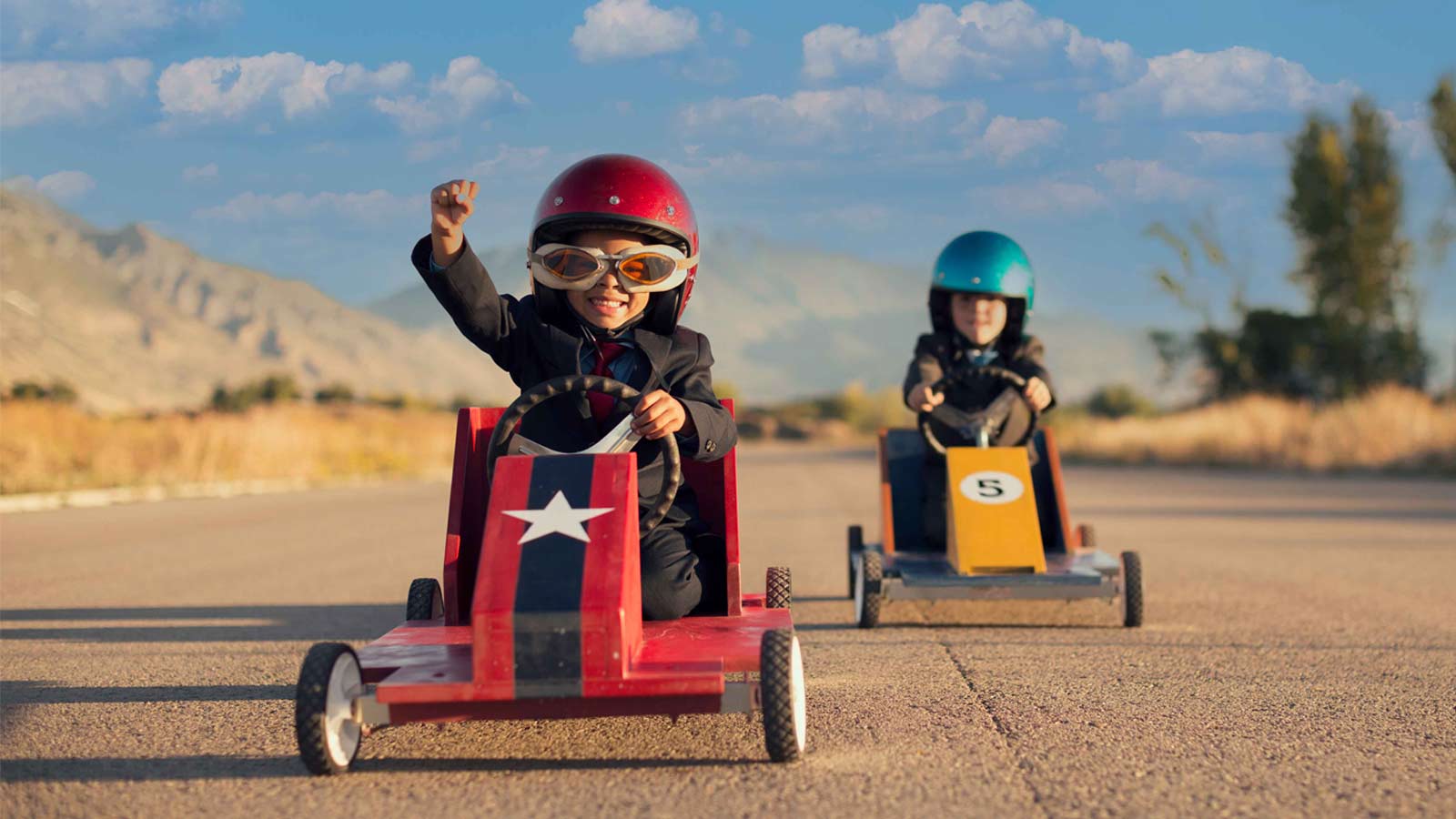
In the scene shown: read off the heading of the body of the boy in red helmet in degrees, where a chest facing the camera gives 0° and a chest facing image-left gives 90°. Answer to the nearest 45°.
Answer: approximately 0°

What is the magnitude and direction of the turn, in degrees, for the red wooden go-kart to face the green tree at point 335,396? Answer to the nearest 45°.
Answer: approximately 180°

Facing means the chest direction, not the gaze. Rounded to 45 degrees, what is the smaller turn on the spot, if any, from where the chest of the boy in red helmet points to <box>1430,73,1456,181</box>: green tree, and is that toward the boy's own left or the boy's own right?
approximately 135° to the boy's own left

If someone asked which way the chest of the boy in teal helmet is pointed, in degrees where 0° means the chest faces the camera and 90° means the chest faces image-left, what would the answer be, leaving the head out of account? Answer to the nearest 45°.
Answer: approximately 0°

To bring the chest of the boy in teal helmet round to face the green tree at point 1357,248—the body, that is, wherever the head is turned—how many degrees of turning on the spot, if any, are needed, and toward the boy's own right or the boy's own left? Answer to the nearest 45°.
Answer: approximately 180°

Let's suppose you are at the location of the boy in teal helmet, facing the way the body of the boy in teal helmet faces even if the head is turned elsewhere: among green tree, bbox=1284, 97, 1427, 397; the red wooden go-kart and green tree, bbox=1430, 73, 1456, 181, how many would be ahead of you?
1

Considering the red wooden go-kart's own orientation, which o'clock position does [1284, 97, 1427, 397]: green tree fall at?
The green tree is roughly at 7 o'clock from the red wooden go-kart.

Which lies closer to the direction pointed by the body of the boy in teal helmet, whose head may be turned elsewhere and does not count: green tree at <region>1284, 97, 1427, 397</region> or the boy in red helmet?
the boy in red helmet

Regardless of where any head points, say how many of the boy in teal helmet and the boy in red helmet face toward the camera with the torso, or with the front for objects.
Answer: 2
